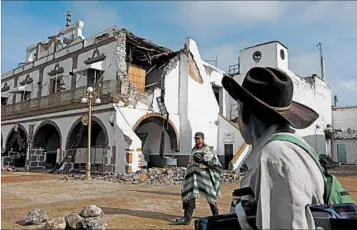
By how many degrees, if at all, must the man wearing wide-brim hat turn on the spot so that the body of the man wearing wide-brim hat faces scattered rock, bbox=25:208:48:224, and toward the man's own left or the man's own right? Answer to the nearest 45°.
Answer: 0° — they already face it

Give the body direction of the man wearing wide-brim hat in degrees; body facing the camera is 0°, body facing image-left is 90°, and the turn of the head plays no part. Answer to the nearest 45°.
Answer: approximately 135°

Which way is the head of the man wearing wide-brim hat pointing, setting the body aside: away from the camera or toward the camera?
away from the camera

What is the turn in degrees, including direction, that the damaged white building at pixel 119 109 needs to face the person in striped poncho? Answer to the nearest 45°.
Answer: approximately 45° to its left

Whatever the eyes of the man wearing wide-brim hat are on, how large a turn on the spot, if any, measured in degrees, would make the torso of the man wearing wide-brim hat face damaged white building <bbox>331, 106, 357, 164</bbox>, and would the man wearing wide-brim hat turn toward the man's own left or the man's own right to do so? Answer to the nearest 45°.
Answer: approximately 45° to the man's own right

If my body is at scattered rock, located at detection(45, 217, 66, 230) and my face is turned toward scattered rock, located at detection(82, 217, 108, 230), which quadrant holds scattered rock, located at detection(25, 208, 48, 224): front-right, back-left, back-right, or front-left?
back-left

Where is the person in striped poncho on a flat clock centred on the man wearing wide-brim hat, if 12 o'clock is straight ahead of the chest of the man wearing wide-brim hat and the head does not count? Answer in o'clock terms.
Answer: The person in striped poncho is roughly at 1 o'clock from the man wearing wide-brim hat.
